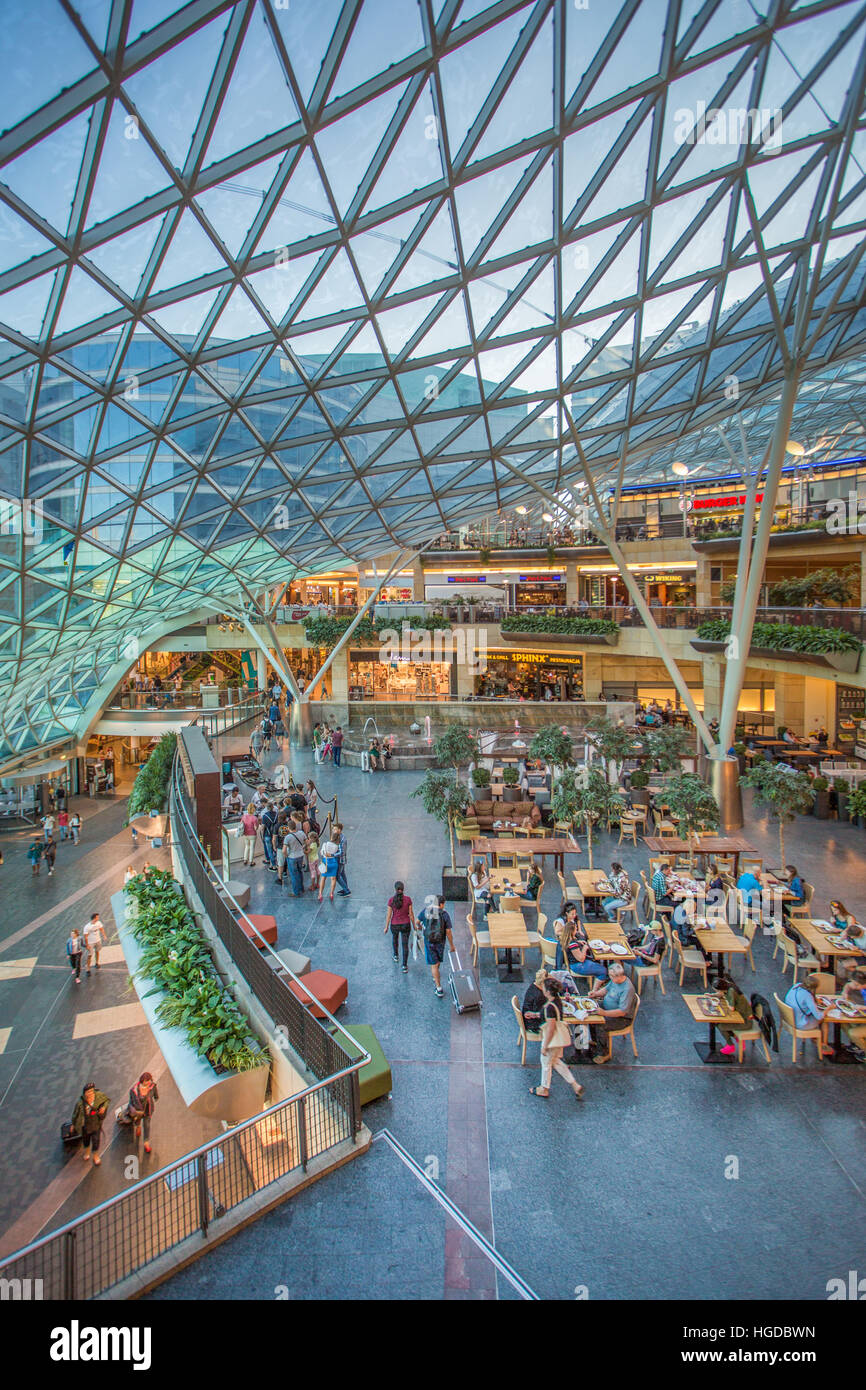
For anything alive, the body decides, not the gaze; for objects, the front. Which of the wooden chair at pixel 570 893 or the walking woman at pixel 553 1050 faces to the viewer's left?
the walking woman

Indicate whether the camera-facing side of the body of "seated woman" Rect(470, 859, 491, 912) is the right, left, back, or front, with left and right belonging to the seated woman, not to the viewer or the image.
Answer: right

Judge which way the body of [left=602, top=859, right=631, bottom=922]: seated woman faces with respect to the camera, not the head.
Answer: to the viewer's left

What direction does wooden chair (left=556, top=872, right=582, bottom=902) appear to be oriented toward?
to the viewer's right

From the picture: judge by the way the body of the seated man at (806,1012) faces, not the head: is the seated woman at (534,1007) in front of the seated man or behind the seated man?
behind

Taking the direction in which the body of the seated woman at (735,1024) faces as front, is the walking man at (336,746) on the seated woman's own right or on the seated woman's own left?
on the seated woman's own right

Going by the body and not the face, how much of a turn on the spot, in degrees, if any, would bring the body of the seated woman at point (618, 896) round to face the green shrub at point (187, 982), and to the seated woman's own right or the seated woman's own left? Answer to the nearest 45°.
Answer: approximately 45° to the seated woman's own left

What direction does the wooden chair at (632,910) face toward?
to the viewer's left

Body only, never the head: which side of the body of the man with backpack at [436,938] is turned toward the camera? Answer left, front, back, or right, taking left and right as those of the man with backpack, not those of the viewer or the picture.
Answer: back
